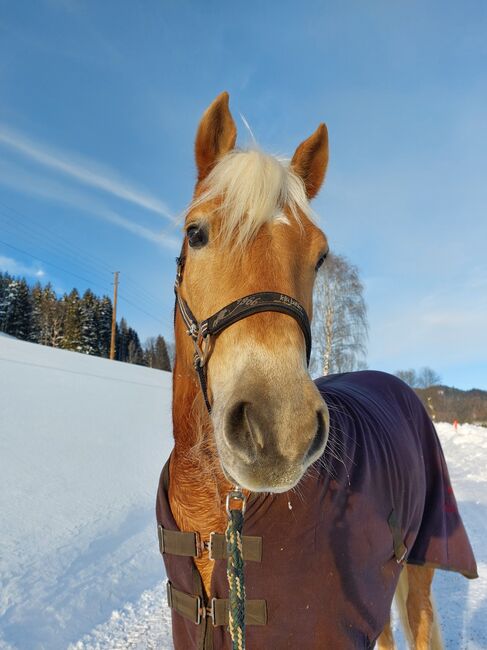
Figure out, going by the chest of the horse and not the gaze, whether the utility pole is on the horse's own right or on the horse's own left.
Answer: on the horse's own right

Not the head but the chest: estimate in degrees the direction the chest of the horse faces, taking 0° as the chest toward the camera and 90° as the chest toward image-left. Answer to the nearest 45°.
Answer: approximately 45°

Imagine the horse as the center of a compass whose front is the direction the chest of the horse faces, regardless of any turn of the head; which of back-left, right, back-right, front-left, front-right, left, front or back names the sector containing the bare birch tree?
back-right
